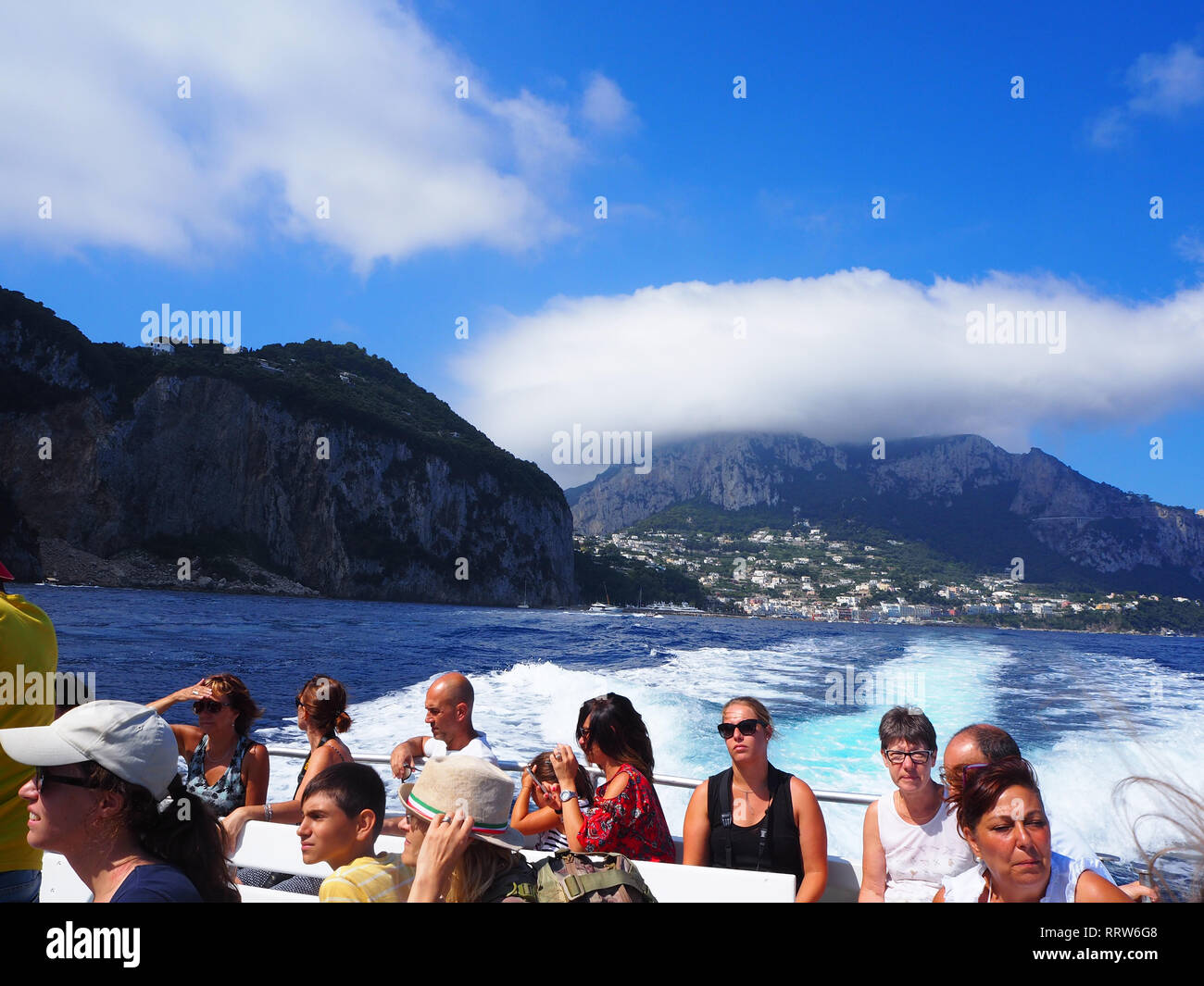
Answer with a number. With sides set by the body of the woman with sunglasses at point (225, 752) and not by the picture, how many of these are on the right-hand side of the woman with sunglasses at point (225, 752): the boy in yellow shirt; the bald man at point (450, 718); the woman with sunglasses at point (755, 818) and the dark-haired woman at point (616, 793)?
0

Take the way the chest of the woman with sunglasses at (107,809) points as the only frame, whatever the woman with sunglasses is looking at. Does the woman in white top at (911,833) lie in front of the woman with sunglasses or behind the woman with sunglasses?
behind

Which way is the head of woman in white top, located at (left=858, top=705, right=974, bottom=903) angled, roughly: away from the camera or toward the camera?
toward the camera

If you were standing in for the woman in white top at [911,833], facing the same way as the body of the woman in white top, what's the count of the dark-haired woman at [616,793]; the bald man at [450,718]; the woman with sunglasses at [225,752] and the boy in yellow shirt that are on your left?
0

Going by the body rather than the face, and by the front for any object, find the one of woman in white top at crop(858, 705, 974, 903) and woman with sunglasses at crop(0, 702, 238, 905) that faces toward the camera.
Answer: the woman in white top

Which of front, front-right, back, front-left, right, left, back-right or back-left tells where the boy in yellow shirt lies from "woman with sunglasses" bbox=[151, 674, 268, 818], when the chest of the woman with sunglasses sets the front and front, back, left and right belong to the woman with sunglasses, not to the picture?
front-left

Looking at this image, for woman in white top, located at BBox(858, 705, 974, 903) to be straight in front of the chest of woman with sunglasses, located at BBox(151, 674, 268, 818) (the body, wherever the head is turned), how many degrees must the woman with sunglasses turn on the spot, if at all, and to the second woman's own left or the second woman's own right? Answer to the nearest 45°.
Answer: approximately 90° to the second woman's own left

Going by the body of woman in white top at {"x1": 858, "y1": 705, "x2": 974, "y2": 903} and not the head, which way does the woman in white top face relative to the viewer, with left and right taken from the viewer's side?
facing the viewer

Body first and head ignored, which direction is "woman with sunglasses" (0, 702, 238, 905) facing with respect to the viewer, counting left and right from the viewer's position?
facing to the left of the viewer

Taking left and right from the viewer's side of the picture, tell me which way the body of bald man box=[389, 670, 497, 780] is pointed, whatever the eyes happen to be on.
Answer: facing the viewer and to the left of the viewer

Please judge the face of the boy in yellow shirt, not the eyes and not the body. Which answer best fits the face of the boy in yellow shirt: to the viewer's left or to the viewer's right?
to the viewer's left

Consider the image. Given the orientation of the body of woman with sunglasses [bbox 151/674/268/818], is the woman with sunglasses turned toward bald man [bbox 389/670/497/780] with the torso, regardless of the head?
no
